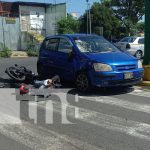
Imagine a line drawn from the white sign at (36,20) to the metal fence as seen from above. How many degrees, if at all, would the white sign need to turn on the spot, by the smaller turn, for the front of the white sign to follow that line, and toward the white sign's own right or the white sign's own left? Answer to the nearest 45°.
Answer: approximately 45° to the white sign's own right

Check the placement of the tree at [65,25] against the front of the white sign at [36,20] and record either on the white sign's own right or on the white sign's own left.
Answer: on the white sign's own left

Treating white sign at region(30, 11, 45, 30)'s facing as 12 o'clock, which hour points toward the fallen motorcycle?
The fallen motorcycle is roughly at 12 o'clock from the white sign.

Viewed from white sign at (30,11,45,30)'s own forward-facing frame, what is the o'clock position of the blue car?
The blue car is roughly at 12 o'clock from the white sign.

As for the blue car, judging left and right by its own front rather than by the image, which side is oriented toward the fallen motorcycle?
back

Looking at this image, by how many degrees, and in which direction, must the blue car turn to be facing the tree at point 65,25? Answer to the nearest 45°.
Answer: approximately 135° to its left

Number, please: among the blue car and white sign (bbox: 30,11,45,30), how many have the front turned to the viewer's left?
0

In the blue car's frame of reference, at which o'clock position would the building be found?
The building is roughly at 7 o'clock from the blue car.

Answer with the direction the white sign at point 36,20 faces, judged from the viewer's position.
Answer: facing the viewer

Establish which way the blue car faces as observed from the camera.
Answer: facing the viewer and to the right of the viewer

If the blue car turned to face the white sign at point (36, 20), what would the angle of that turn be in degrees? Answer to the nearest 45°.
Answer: approximately 135° to its left
